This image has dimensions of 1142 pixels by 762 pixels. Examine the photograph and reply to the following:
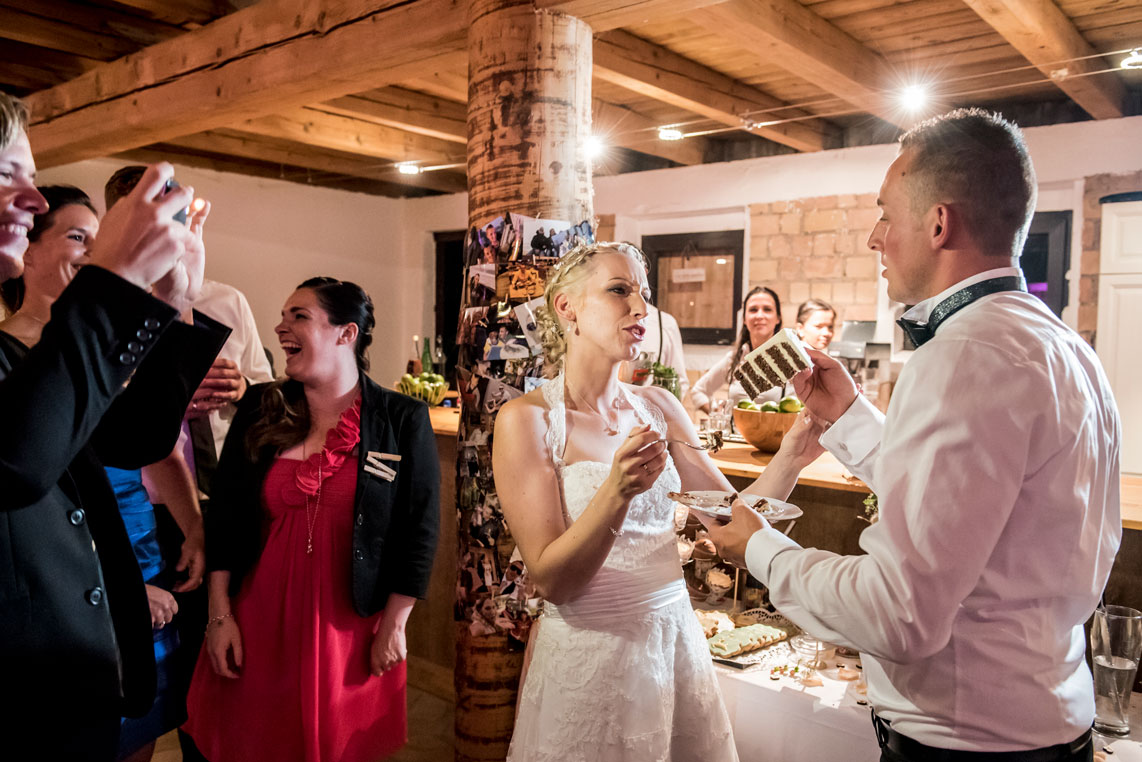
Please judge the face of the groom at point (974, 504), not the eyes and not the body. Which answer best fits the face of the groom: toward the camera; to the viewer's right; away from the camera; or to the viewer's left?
to the viewer's left

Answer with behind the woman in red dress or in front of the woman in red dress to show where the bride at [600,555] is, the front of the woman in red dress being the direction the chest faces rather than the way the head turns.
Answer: in front

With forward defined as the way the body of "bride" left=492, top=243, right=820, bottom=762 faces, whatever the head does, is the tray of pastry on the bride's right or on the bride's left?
on the bride's left

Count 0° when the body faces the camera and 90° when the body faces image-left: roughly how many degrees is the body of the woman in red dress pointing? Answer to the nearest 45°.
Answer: approximately 0°

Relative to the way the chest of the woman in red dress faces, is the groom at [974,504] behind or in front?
in front

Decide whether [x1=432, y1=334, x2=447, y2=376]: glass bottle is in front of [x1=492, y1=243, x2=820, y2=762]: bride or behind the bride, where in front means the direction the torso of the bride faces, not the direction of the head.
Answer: behind

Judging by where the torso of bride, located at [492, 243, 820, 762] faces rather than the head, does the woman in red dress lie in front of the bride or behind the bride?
behind

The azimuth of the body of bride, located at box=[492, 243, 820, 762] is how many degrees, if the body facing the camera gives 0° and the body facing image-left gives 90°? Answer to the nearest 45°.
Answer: approximately 315°

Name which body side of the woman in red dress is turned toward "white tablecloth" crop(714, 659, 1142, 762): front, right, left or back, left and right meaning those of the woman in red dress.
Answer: left

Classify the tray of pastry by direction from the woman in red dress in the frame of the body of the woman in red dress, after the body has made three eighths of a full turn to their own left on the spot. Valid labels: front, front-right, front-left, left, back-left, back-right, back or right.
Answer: front-right
